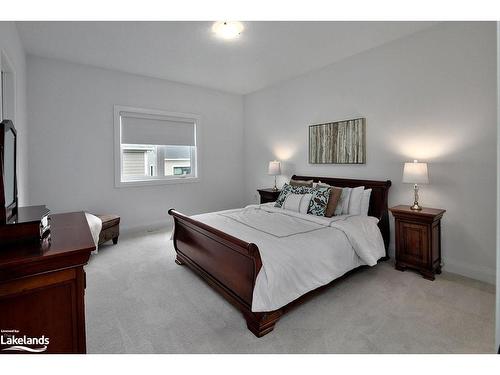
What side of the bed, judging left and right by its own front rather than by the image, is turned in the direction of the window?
right

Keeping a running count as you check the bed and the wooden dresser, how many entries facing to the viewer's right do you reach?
1

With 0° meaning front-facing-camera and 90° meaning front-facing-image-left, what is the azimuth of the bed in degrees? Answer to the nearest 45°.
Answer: approximately 45°

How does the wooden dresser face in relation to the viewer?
to the viewer's right

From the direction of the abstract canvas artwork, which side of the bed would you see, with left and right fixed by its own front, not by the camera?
back

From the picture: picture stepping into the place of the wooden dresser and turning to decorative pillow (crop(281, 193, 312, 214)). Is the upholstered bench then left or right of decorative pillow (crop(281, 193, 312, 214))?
left
